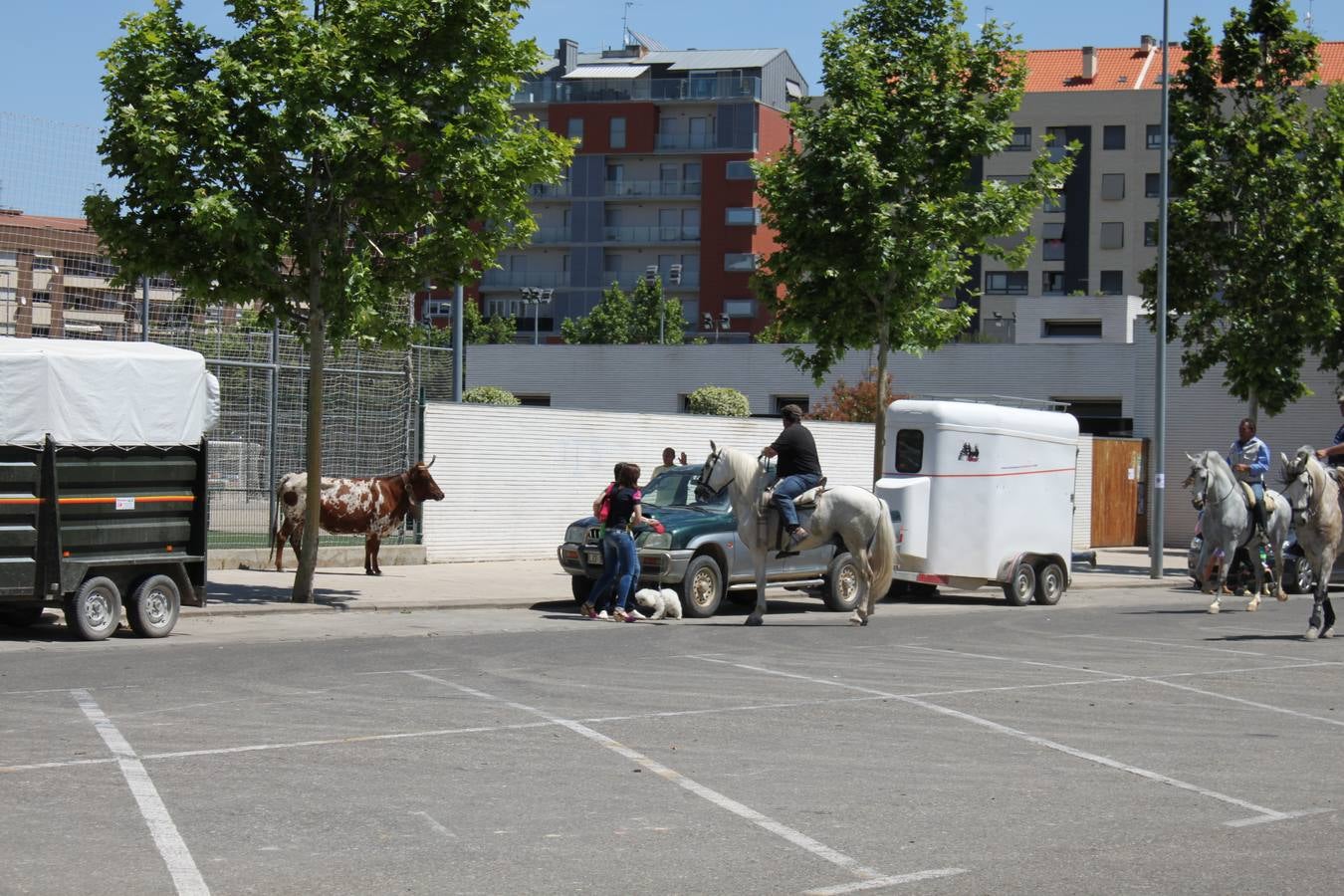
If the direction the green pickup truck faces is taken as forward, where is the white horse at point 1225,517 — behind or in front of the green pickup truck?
behind

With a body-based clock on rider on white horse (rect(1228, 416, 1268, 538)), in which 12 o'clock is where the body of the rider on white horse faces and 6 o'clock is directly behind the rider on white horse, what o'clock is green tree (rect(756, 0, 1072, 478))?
The green tree is roughly at 2 o'clock from the rider on white horse.

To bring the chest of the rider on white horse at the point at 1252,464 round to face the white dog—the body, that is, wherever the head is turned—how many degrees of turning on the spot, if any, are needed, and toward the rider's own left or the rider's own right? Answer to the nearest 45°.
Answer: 0° — they already face it

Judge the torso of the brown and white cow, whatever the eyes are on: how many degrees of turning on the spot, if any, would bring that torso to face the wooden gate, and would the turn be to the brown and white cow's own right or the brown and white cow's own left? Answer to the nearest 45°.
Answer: approximately 45° to the brown and white cow's own left

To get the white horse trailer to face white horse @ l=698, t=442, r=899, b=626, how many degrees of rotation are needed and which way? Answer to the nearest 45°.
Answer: approximately 45° to its left

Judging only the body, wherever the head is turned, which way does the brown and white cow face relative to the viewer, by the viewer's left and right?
facing to the right of the viewer

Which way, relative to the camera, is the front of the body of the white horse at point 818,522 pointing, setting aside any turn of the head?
to the viewer's left

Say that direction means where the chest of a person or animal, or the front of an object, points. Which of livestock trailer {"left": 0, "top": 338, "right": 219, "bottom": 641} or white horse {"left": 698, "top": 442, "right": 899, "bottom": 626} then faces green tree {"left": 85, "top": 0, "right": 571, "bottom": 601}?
the white horse

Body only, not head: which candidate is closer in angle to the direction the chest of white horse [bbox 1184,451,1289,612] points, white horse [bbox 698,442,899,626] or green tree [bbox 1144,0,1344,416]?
the white horse
